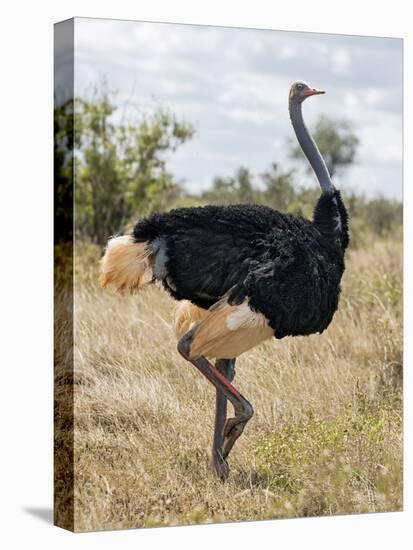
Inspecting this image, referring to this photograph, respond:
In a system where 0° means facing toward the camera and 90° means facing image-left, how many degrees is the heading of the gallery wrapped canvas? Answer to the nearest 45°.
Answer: approximately 315°
